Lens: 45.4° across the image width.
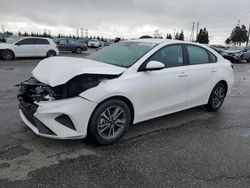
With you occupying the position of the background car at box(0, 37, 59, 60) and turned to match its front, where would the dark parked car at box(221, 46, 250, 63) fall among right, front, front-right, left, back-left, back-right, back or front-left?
back

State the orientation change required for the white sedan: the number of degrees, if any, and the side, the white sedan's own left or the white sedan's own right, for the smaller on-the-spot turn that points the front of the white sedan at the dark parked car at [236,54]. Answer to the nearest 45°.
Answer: approximately 180°

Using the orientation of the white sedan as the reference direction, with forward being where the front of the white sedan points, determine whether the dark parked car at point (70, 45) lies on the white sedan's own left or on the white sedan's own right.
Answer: on the white sedan's own right

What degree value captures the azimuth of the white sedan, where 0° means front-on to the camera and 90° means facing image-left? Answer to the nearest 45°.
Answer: approximately 45°

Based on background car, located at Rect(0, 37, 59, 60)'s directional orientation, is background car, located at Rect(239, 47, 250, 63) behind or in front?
behind

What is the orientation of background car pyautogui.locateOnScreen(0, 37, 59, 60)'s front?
to the viewer's left

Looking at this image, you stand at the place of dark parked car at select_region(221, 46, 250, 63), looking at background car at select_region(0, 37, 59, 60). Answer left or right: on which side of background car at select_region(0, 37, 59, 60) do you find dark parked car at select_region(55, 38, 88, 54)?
right

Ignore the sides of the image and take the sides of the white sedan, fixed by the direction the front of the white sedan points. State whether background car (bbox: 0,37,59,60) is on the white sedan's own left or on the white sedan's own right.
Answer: on the white sedan's own right

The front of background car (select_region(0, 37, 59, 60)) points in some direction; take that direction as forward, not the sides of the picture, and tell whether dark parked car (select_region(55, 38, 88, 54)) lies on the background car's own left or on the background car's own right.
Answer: on the background car's own right
